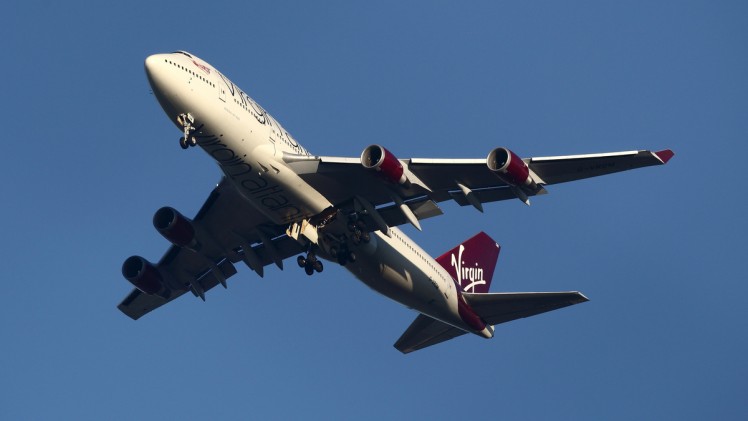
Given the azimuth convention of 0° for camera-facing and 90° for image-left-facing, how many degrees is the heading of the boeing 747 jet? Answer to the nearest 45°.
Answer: approximately 45°
